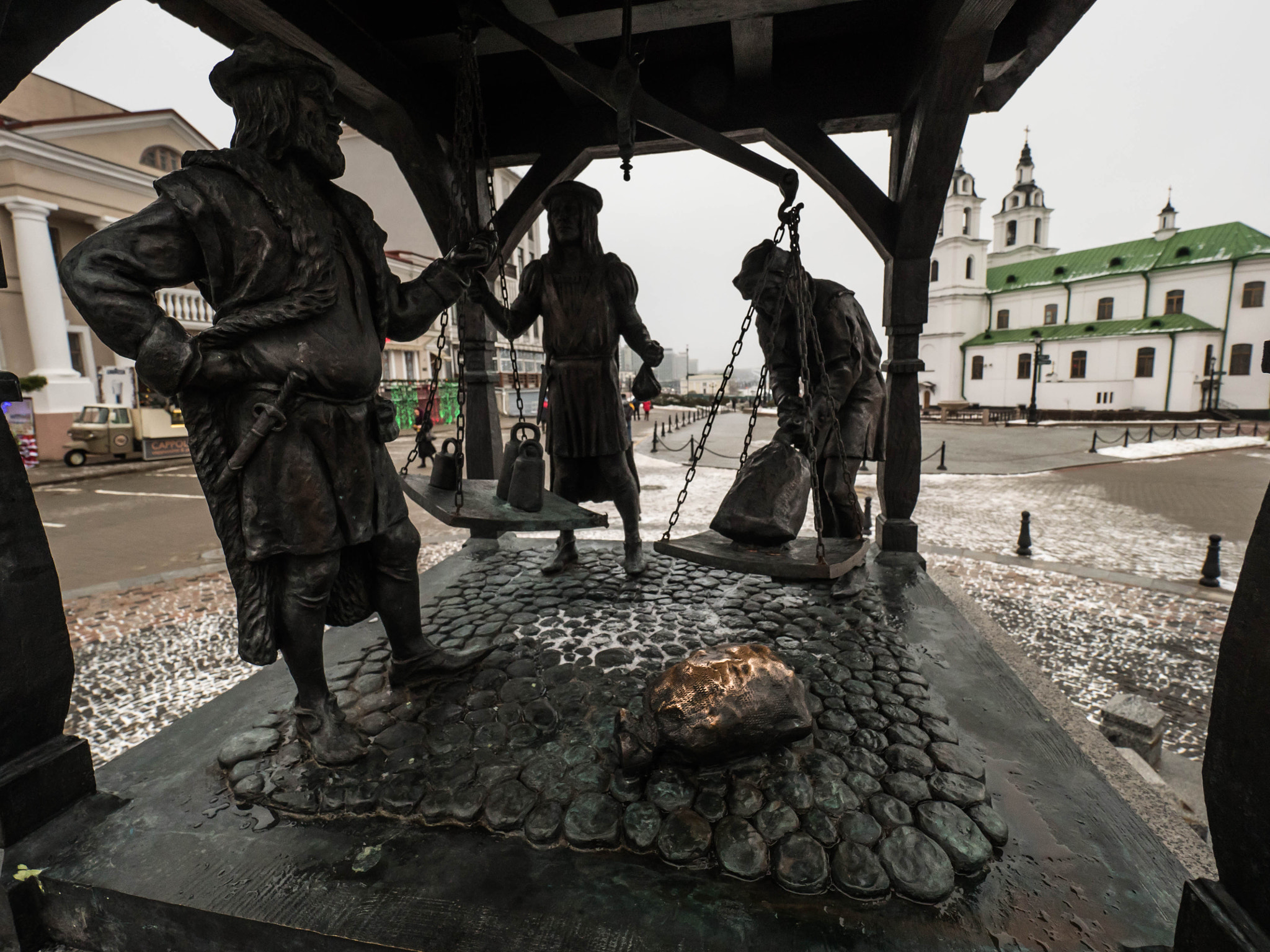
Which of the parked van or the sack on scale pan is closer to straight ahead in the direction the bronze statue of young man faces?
the sack on scale pan

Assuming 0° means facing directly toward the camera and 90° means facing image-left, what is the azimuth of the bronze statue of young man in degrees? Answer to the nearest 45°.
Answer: approximately 0°

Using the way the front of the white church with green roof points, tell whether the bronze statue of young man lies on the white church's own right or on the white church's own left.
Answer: on the white church's own left

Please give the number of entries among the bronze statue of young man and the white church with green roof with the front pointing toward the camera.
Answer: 1

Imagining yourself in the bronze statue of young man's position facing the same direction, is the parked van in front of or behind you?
behind

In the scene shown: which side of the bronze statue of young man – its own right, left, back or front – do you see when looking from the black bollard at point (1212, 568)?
left

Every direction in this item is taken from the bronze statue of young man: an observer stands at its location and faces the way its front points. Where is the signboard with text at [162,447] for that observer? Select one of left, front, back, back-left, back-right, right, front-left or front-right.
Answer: back-right

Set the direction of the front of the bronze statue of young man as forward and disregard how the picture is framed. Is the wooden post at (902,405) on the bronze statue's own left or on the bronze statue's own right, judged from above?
on the bronze statue's own left
